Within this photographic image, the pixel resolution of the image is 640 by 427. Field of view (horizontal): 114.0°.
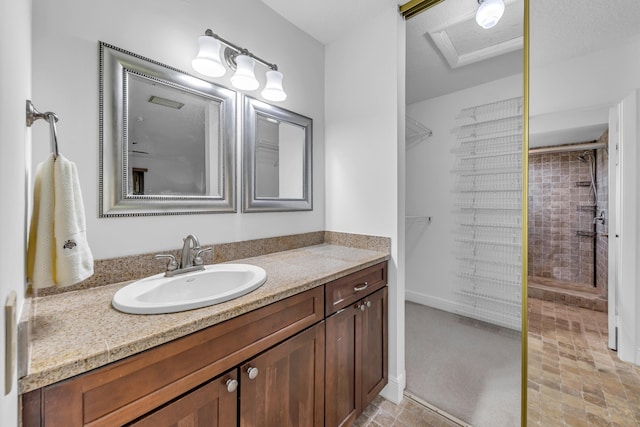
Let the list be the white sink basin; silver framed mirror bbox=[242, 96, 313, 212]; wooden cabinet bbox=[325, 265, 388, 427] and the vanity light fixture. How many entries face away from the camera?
0

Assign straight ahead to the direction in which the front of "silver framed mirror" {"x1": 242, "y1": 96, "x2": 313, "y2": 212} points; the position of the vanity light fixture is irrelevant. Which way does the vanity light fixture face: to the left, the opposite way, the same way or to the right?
the same way

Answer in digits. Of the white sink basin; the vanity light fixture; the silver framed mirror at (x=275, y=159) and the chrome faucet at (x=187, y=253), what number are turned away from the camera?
0

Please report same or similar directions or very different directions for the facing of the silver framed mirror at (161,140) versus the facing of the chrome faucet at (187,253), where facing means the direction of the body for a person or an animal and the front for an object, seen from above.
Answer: same or similar directions

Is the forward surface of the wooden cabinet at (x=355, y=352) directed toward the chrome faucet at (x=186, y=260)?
no

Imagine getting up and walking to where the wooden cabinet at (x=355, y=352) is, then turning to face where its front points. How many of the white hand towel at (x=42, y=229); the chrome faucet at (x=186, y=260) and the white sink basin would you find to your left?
0

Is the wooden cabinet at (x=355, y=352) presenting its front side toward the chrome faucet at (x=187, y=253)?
no

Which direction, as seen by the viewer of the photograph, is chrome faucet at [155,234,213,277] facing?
facing the viewer and to the right of the viewer

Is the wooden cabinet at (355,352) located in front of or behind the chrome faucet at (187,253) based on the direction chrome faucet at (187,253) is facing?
in front

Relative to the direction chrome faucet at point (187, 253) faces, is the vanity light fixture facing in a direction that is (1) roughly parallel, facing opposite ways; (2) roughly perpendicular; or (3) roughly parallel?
roughly parallel

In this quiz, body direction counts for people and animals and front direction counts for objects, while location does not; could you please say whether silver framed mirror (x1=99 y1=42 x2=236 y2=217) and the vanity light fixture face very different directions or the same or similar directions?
same or similar directions

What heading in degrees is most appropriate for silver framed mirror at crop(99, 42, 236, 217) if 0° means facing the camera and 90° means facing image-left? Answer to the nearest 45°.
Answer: approximately 315°

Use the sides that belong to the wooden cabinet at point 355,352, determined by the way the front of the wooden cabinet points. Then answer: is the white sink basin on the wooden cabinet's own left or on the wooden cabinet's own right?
on the wooden cabinet's own right
